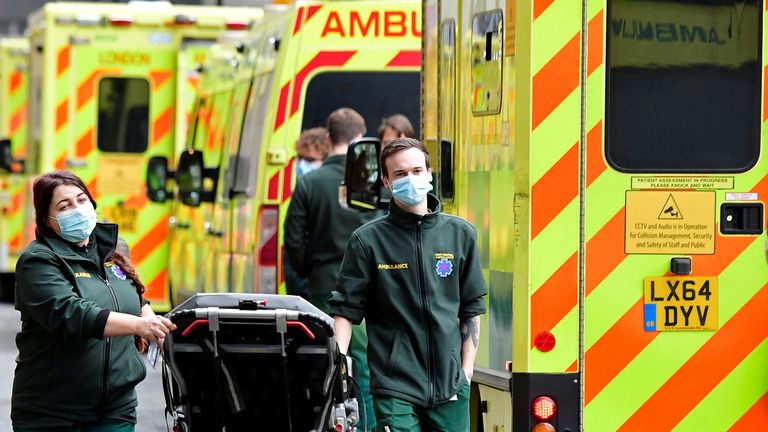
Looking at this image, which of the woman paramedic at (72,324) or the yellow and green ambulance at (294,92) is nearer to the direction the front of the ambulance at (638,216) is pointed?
the yellow and green ambulance

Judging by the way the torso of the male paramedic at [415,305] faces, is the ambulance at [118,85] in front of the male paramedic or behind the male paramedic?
behind

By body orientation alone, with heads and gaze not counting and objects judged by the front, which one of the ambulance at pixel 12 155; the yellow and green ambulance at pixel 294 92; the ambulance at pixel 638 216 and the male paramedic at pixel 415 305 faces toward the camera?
the male paramedic

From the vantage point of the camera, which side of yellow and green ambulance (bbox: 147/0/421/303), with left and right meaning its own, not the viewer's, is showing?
back

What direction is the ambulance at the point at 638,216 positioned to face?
away from the camera

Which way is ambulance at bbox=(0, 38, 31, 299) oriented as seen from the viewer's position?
away from the camera

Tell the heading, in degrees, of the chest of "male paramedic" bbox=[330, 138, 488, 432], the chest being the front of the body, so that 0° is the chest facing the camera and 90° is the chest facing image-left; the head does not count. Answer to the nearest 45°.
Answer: approximately 0°
